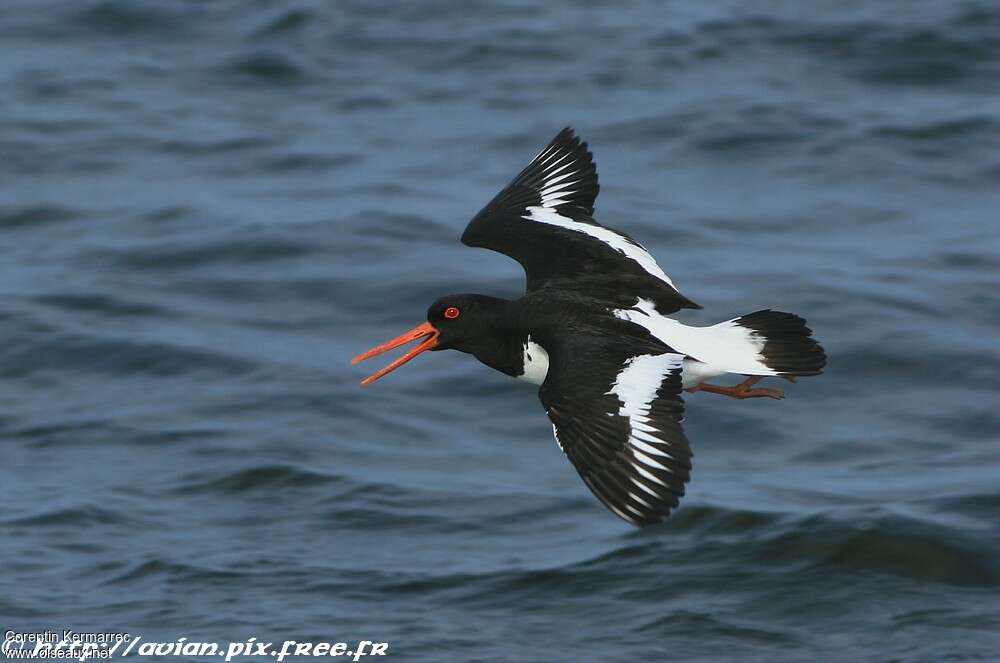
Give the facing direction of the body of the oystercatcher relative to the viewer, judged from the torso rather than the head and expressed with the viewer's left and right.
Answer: facing to the left of the viewer
